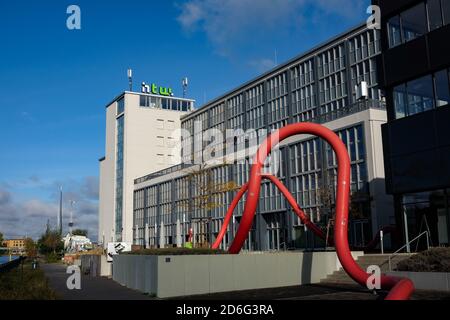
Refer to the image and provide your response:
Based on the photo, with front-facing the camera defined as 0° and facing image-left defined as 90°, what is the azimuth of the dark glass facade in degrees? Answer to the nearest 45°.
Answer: approximately 45°

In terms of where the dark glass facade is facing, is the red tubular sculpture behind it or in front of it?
in front

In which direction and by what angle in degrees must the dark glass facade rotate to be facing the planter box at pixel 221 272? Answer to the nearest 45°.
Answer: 0° — it already faces it
